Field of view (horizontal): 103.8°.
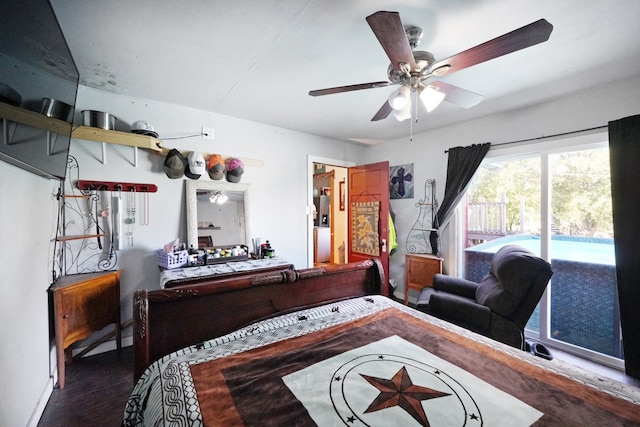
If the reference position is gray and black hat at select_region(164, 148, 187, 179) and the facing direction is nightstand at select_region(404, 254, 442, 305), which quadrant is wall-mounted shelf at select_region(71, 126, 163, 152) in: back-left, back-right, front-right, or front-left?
back-right

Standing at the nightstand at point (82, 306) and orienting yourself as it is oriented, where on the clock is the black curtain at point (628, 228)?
The black curtain is roughly at 12 o'clock from the nightstand.

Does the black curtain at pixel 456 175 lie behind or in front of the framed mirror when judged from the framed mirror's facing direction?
in front

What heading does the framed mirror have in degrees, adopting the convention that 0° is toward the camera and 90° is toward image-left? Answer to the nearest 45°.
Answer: approximately 315°

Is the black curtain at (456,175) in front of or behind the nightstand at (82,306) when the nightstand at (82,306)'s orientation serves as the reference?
in front

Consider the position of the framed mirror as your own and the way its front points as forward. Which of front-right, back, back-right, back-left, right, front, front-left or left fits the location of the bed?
front-right

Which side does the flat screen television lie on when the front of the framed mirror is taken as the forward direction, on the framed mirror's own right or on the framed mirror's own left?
on the framed mirror's own right

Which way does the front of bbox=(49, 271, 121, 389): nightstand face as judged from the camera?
facing the viewer and to the right of the viewer

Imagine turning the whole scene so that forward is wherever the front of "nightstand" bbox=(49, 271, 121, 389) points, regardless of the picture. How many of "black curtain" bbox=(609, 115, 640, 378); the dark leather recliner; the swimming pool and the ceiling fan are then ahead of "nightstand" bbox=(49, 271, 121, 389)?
4
